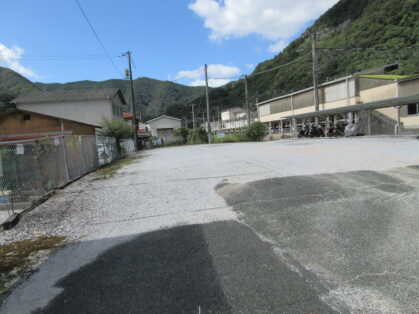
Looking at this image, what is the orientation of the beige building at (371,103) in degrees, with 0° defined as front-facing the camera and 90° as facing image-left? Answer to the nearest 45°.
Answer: approximately 45°

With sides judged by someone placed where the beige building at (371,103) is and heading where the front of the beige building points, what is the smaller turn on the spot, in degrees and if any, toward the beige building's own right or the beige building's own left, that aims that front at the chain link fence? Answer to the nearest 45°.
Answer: approximately 45° to the beige building's own left

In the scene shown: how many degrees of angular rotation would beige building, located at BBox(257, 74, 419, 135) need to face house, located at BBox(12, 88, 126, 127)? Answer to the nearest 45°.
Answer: approximately 45° to its right

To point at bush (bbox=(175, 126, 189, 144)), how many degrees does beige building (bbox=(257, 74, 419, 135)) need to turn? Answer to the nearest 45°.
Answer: approximately 45° to its right

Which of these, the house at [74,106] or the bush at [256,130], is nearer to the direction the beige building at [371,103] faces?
the house

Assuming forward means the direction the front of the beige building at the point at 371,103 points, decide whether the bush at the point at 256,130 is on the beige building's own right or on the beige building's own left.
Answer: on the beige building's own right

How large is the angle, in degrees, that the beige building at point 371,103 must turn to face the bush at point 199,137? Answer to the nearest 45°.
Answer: approximately 45° to its right
